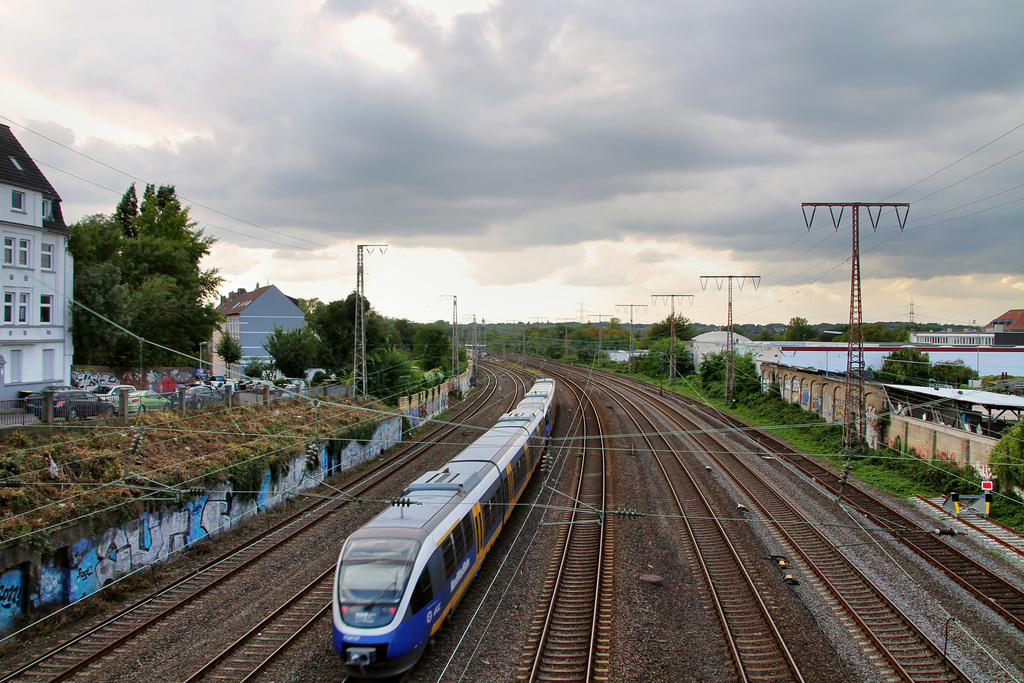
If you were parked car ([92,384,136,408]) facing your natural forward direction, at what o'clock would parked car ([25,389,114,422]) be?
parked car ([25,389,114,422]) is roughly at 11 o'clock from parked car ([92,384,136,408]).

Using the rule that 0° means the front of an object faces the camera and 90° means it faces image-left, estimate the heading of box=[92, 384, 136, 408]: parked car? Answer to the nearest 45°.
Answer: approximately 45°

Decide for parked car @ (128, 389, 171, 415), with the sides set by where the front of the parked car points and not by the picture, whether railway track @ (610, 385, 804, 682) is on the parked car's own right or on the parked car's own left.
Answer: on the parked car's own right

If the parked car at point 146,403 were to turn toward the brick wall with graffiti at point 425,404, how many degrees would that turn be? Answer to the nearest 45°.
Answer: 0° — it already faces it

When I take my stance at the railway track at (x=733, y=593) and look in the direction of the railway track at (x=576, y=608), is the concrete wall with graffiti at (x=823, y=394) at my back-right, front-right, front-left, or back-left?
back-right

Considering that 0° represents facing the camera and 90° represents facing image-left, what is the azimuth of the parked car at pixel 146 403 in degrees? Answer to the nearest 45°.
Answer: approximately 225°

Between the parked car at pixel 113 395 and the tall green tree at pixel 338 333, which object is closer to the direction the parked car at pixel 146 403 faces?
the tall green tree
